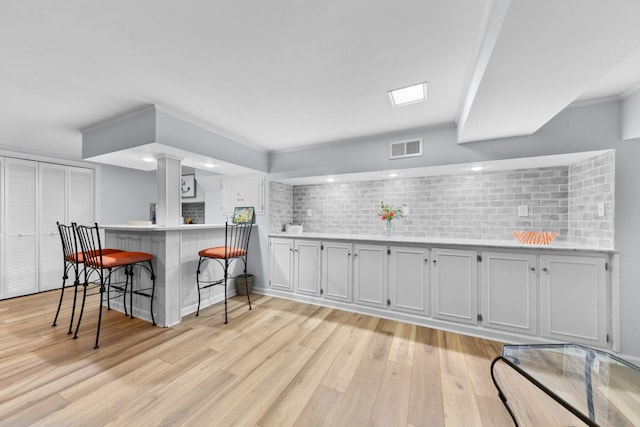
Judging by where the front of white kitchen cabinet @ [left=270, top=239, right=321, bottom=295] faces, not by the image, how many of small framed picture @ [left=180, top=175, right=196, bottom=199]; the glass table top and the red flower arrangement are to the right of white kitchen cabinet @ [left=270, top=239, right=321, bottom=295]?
1

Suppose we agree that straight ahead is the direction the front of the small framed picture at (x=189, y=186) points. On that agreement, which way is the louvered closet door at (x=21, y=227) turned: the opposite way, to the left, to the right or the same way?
to the left

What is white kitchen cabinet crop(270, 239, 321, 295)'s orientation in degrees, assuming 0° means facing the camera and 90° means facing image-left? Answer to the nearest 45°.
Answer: approximately 45°

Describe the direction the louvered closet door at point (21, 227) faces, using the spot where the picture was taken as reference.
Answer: facing the viewer and to the right of the viewer

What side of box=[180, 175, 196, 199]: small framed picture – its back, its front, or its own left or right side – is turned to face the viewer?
front

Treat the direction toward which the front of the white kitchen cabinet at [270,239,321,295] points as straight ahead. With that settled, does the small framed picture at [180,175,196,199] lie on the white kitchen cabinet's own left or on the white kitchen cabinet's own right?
on the white kitchen cabinet's own right

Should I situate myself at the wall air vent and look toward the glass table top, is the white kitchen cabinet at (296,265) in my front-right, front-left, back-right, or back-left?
back-right

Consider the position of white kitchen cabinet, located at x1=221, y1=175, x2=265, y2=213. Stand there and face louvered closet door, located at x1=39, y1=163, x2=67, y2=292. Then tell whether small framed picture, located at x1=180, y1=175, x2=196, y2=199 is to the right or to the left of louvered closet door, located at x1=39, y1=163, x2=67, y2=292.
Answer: right

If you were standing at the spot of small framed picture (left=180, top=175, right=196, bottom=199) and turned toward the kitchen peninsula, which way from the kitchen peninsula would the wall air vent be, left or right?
left

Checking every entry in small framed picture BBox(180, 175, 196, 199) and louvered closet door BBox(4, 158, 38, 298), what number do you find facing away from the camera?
0

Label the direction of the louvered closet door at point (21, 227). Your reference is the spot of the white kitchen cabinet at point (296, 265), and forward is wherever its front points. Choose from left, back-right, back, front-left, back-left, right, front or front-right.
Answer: front-right

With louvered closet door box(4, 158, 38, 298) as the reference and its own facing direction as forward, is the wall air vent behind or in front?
in front

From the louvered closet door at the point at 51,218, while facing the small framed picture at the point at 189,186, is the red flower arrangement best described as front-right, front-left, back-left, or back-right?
front-right

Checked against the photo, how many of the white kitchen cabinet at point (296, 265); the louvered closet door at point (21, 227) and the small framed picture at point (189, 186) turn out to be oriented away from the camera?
0

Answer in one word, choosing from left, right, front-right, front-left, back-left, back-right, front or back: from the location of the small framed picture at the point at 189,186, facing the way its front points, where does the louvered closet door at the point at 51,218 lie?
right

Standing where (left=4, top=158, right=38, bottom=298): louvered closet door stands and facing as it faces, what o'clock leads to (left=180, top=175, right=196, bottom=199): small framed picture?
The small framed picture is roughly at 9 o'clock from the louvered closet door.
